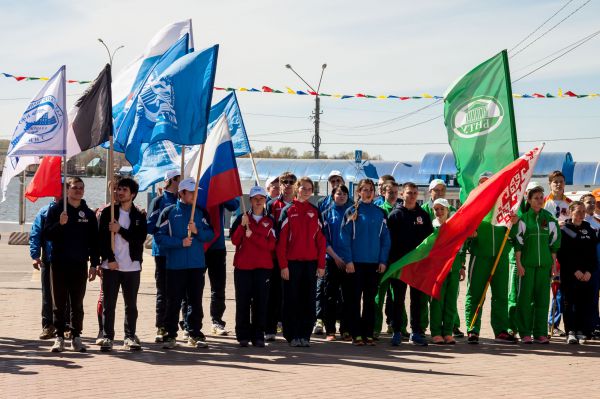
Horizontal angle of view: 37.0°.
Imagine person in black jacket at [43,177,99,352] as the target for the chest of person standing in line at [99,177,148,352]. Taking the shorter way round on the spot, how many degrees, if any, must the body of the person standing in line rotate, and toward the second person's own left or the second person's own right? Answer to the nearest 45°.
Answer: approximately 90° to the second person's own right

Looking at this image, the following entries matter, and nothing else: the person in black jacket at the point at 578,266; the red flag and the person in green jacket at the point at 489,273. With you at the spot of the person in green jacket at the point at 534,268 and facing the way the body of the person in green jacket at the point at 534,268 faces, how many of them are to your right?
2

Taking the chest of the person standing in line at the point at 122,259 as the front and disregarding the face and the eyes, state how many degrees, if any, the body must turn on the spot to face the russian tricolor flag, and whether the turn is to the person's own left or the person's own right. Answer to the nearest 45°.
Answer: approximately 135° to the person's own left

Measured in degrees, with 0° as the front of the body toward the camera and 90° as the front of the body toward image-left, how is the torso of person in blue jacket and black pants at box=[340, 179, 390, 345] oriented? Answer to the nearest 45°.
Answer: approximately 0°

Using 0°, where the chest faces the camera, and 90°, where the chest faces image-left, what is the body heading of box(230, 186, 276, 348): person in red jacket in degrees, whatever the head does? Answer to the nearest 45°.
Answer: approximately 0°

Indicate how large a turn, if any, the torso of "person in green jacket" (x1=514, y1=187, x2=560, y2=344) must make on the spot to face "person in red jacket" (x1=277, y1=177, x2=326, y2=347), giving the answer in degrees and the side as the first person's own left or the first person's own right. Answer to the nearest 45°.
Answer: approximately 45° to the first person's own right
